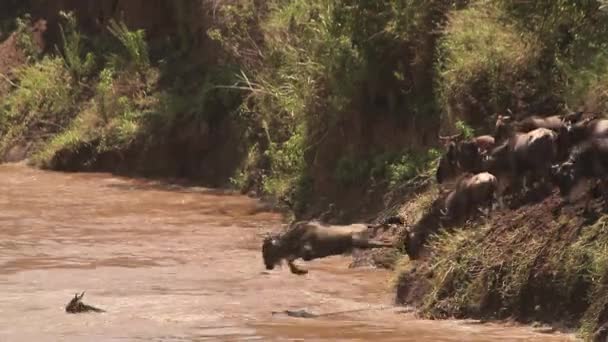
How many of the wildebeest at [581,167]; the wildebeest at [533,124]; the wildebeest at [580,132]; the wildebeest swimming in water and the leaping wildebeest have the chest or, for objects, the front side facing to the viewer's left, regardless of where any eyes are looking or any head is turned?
5

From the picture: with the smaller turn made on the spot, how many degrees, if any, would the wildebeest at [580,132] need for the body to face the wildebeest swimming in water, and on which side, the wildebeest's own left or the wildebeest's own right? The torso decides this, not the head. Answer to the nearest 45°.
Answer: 0° — it already faces it

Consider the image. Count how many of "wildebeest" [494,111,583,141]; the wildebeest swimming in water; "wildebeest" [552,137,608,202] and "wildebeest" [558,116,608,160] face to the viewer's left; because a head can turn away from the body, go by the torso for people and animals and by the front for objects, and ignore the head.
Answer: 4

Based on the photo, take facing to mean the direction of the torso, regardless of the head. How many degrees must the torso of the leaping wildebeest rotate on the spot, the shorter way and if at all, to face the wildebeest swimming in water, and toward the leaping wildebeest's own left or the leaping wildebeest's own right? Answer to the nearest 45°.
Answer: approximately 45° to the leaping wildebeest's own left

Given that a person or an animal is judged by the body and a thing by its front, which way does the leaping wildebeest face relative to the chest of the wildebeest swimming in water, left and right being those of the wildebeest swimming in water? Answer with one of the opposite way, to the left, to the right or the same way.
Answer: the same way

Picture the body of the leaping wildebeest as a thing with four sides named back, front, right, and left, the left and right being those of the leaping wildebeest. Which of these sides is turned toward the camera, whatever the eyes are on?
left

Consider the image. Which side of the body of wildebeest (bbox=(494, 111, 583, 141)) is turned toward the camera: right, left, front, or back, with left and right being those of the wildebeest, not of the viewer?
left

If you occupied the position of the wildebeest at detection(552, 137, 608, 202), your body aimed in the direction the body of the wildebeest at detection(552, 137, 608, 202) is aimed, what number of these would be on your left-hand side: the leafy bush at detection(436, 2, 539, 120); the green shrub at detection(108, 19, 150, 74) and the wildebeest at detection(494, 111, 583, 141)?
0

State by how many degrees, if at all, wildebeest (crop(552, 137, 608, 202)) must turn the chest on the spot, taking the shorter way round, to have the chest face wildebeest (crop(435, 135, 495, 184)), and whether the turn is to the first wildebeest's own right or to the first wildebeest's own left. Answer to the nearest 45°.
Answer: approximately 45° to the first wildebeest's own right

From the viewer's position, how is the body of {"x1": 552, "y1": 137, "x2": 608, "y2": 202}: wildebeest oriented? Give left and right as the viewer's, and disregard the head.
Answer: facing to the left of the viewer

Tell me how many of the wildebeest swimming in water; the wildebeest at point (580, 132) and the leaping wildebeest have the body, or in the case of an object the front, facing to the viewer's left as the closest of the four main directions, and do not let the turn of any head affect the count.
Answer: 3

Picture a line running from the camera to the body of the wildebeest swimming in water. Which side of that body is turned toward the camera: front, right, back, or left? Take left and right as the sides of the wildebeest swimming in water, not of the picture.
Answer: left

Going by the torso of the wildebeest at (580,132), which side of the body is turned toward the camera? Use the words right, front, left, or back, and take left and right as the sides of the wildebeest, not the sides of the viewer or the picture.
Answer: left

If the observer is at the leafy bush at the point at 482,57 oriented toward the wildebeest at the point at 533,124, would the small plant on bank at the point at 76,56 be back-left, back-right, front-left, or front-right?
back-right

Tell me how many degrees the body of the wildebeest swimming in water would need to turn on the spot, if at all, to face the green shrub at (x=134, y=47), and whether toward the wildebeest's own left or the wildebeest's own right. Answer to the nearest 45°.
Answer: approximately 90° to the wildebeest's own right
